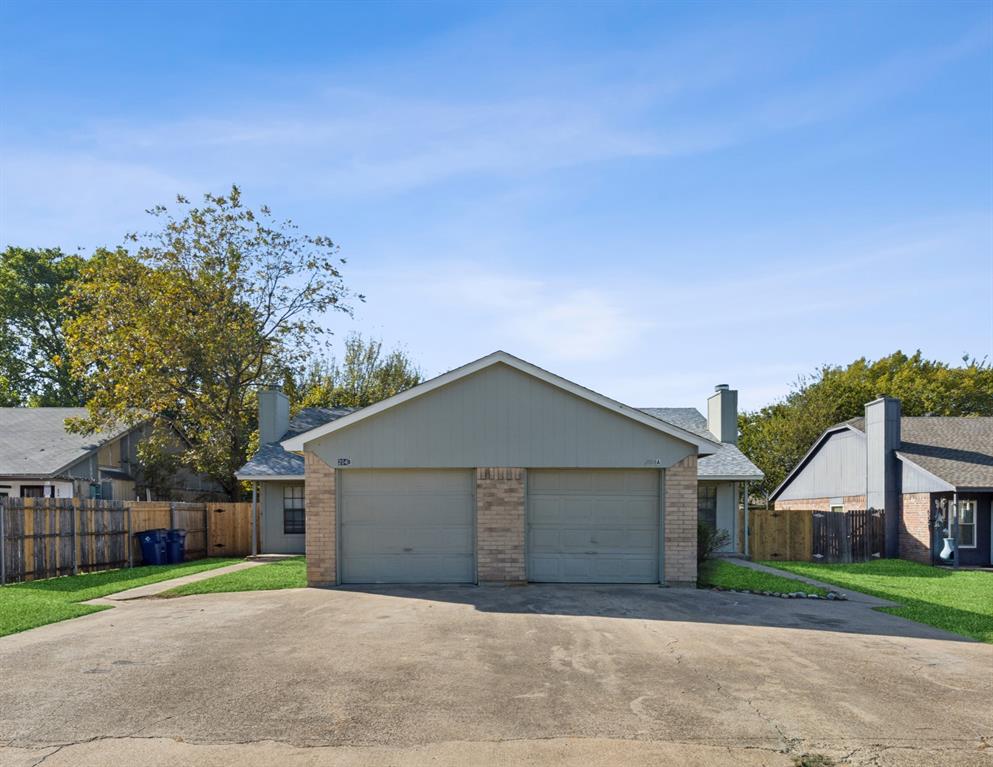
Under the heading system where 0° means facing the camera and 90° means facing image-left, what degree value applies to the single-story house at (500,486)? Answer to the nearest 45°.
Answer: approximately 0°

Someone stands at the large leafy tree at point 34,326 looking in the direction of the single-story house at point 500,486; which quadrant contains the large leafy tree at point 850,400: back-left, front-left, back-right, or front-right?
front-left

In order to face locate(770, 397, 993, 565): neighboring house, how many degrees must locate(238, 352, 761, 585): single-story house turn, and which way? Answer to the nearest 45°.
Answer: approximately 135° to its left

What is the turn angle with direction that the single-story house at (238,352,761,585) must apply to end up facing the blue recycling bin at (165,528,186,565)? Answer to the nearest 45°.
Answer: approximately 135° to its right
